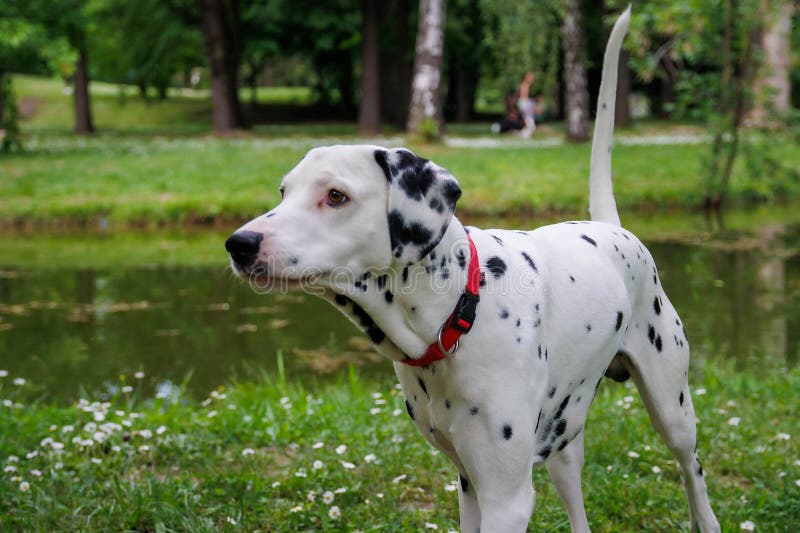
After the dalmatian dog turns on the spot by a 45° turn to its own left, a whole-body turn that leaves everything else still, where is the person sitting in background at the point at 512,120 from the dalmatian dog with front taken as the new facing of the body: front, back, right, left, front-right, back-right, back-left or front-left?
back

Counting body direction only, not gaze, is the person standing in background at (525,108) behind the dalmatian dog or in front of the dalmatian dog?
behind

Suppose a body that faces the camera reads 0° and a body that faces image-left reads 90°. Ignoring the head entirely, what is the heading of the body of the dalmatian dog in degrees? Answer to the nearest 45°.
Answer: approximately 45°
